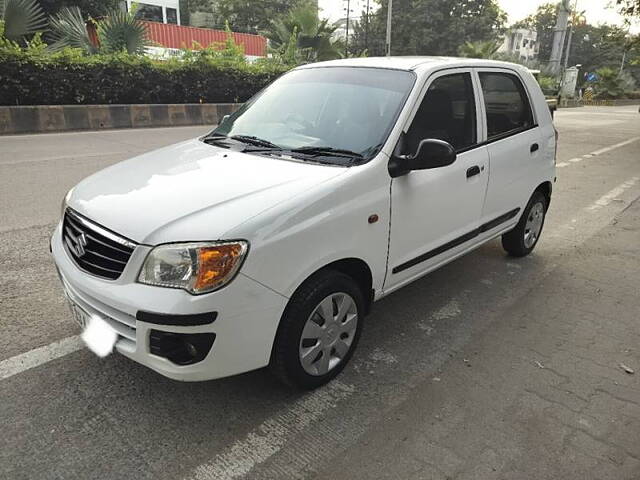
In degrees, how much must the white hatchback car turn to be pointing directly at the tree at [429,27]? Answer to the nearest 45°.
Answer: approximately 135° to its right

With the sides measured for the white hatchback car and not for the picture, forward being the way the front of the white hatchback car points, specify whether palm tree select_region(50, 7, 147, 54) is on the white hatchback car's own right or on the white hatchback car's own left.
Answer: on the white hatchback car's own right

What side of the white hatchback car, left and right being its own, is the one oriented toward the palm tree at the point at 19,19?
right

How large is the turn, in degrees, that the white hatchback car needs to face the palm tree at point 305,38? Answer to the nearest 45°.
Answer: approximately 135° to its right

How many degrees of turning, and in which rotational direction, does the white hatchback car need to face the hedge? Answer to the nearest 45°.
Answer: approximately 90° to its right

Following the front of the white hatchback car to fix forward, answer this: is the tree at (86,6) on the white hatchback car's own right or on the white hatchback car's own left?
on the white hatchback car's own right

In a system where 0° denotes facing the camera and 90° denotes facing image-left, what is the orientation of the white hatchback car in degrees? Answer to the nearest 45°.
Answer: approximately 45°

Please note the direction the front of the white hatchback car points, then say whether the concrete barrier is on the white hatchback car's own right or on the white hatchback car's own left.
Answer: on the white hatchback car's own right
